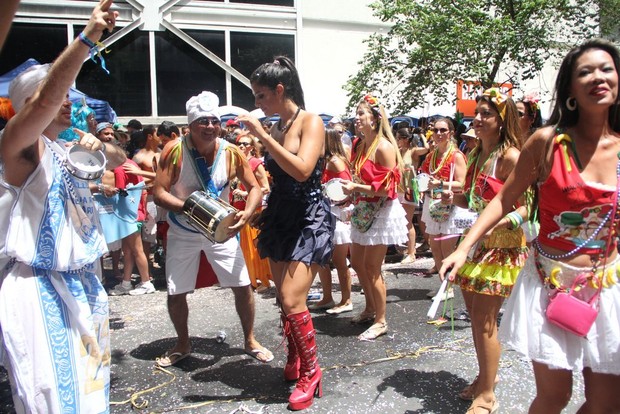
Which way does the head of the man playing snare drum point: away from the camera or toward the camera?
toward the camera

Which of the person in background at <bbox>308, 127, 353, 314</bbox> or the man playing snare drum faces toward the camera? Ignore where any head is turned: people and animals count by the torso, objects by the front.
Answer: the man playing snare drum

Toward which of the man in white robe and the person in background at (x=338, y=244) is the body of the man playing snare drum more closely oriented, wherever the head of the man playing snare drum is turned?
the man in white robe

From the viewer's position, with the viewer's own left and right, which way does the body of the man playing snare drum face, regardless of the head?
facing the viewer

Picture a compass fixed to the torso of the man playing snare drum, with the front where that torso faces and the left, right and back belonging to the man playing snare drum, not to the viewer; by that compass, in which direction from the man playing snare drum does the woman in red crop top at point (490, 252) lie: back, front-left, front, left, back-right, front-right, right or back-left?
front-left

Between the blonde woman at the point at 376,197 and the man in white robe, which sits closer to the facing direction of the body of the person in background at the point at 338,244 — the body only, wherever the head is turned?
the man in white robe

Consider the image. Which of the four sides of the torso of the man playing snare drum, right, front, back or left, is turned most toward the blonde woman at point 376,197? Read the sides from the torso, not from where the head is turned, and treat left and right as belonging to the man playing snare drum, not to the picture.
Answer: left

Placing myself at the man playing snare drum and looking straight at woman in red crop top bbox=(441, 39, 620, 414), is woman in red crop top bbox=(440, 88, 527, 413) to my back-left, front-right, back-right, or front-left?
front-left
